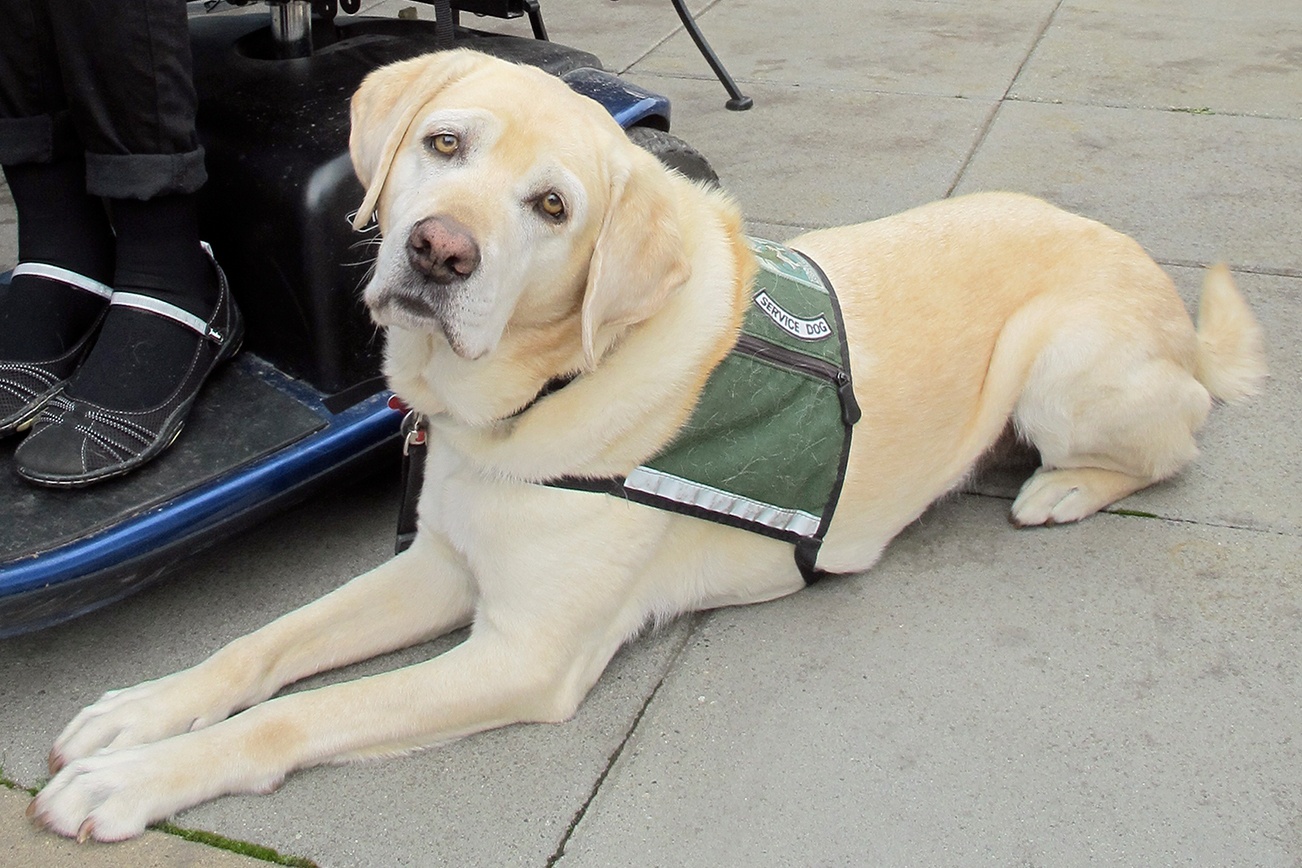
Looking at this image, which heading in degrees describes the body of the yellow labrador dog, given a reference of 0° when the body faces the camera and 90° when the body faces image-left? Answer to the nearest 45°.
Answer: approximately 45°
